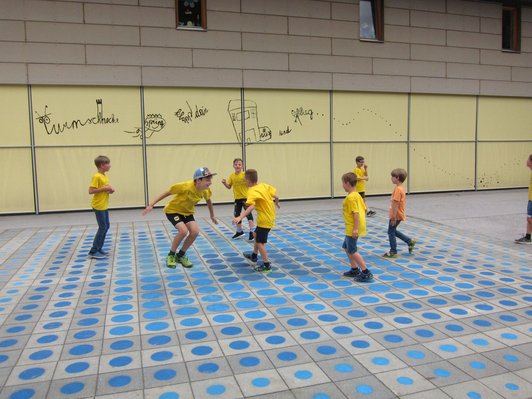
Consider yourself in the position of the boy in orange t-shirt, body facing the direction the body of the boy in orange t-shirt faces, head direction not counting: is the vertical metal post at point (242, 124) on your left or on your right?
on your right

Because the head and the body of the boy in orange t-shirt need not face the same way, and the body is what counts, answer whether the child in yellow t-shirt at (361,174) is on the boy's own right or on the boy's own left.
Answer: on the boy's own right

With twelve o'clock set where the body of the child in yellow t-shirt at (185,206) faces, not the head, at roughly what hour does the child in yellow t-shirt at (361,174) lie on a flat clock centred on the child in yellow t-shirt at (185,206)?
the child in yellow t-shirt at (361,174) is roughly at 9 o'clock from the child in yellow t-shirt at (185,206).

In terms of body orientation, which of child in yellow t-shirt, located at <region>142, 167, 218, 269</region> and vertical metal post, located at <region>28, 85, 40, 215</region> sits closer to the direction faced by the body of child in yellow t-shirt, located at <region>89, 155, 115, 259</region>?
the child in yellow t-shirt

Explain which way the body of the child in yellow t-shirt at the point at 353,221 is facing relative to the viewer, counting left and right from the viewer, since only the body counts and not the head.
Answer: facing to the left of the viewer

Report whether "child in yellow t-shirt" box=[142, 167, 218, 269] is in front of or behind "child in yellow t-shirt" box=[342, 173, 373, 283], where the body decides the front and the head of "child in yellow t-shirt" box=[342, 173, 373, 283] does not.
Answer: in front

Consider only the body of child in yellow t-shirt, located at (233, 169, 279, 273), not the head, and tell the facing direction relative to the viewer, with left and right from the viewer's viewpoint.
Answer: facing away from the viewer and to the left of the viewer

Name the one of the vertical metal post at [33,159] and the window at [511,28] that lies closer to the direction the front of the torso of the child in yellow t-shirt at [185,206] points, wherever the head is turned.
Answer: the window

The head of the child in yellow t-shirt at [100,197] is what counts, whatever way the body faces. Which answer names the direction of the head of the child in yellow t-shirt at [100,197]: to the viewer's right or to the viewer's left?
to the viewer's right

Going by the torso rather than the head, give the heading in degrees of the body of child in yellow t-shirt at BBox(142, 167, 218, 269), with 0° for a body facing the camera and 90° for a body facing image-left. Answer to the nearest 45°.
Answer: approximately 315°

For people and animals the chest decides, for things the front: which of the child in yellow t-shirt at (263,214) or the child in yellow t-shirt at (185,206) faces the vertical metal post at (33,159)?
the child in yellow t-shirt at (263,214)

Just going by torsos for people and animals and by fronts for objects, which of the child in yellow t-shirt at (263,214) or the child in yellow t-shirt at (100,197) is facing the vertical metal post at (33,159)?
the child in yellow t-shirt at (263,214)
